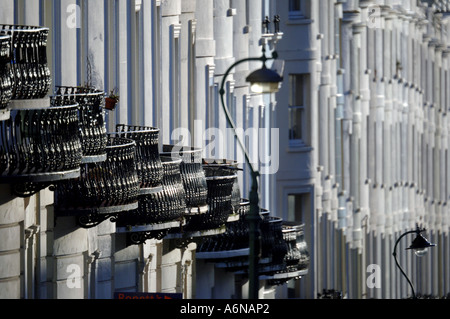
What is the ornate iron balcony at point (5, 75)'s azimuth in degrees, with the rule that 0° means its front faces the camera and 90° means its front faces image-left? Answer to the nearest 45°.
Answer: approximately 315°
